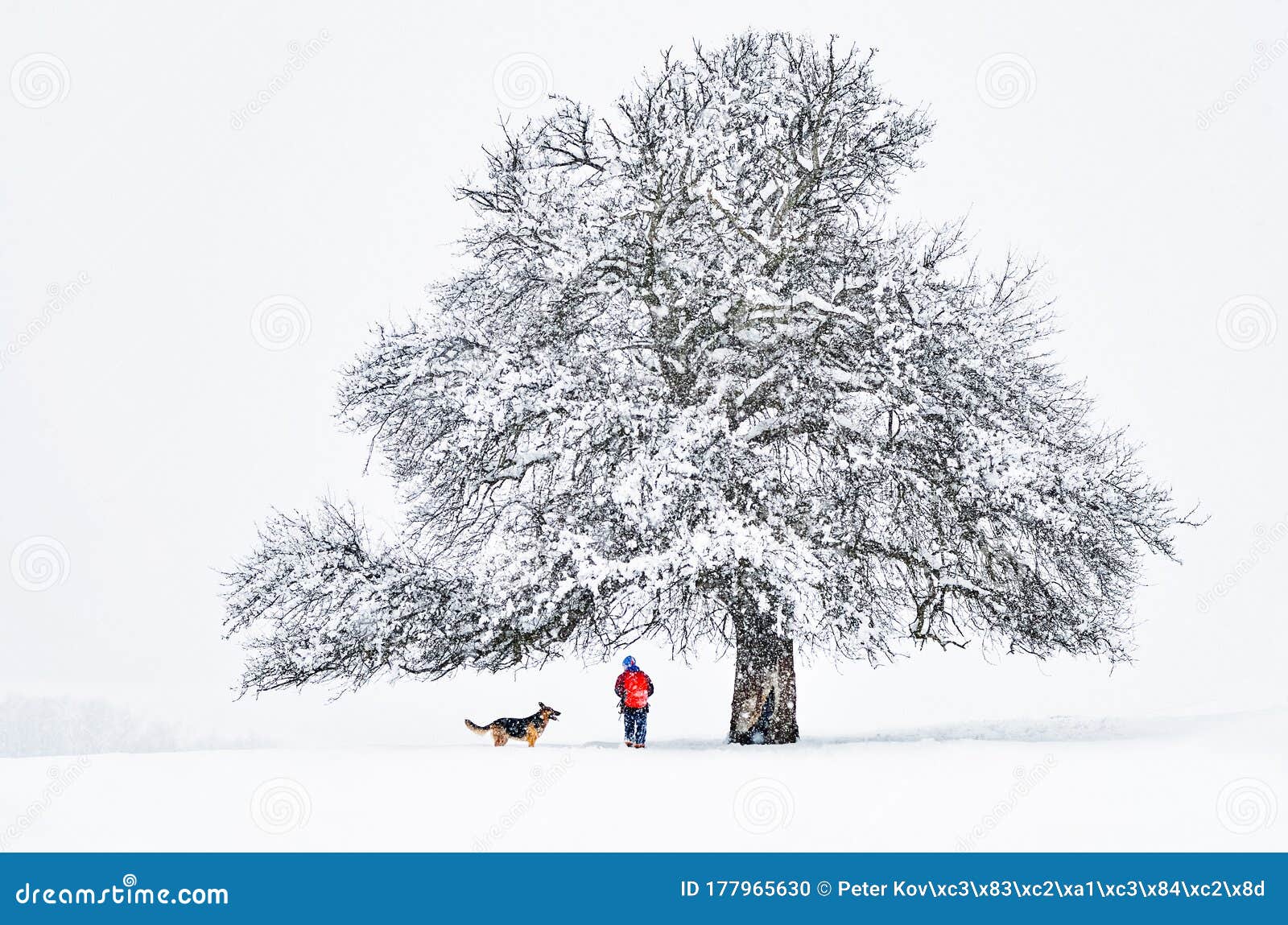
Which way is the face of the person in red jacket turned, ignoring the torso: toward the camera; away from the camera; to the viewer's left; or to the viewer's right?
away from the camera

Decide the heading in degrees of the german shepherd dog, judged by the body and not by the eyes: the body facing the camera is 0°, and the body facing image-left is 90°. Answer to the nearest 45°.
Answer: approximately 270°

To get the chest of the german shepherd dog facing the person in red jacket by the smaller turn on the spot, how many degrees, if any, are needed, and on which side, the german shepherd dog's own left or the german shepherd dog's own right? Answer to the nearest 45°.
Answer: approximately 45° to the german shepherd dog's own right
